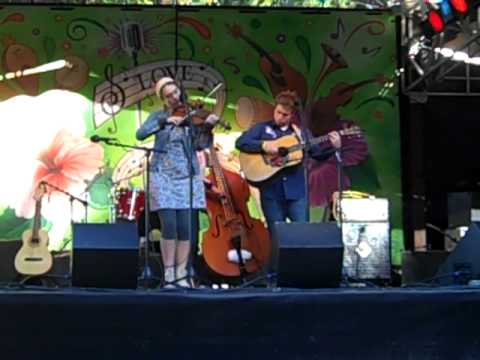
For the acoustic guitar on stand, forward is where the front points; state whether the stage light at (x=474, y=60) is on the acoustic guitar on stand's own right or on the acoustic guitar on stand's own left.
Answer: on the acoustic guitar on stand's own left

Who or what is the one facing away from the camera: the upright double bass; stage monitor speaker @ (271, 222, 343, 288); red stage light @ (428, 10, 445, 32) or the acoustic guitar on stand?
the stage monitor speaker

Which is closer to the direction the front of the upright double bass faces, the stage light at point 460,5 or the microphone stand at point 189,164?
the microphone stand

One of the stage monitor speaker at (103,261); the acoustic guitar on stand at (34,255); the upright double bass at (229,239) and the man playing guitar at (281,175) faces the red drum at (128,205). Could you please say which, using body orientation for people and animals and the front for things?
the stage monitor speaker

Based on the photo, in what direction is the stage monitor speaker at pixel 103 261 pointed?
away from the camera

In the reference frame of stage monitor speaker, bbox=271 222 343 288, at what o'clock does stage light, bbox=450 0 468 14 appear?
The stage light is roughly at 1 o'clock from the stage monitor speaker.

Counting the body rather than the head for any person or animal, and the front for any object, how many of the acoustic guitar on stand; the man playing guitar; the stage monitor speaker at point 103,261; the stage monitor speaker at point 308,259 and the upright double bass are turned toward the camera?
3
